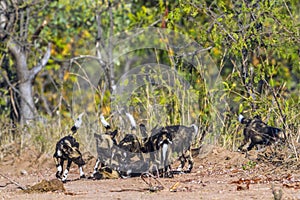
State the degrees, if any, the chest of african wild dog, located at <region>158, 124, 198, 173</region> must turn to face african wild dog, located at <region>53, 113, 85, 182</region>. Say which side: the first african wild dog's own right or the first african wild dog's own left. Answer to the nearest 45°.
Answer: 0° — it already faces it

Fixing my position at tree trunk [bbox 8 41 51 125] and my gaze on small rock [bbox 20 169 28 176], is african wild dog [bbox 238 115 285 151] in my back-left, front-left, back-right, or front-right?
front-left

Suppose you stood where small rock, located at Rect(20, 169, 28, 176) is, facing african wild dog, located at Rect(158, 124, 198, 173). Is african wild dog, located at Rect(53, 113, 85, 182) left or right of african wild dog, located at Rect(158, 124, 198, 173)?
right

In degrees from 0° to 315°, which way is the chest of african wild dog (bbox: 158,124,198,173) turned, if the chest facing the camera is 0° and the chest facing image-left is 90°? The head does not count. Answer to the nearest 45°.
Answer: approximately 90°

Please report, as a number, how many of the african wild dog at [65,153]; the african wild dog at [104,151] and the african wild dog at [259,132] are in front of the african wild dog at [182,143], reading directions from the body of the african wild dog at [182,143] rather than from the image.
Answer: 2

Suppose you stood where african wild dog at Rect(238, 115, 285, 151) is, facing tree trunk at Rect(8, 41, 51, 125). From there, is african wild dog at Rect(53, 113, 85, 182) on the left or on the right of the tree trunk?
left

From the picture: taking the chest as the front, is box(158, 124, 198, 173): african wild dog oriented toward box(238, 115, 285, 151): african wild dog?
no

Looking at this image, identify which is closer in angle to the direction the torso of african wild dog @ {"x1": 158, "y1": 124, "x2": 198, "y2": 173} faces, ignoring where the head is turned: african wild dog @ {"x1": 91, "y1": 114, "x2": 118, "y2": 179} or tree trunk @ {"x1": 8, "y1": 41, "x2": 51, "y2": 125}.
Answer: the african wild dog

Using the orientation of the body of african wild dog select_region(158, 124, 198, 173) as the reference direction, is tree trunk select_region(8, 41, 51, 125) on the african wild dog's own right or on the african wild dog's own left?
on the african wild dog's own right

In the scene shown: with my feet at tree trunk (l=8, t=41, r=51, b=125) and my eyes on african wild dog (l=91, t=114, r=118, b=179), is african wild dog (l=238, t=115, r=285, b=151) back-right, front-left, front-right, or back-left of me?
front-left

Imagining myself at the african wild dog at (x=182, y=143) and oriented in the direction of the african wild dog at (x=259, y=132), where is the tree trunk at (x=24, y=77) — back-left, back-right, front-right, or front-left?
back-left

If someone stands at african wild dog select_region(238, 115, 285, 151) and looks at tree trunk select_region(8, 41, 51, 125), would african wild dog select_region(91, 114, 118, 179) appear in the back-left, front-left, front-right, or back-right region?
front-left

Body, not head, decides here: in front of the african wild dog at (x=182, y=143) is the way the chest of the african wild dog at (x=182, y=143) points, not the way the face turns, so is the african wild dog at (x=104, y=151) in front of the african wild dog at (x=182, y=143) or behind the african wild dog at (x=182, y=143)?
in front

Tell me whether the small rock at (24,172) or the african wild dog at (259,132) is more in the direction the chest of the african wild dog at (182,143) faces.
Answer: the small rock
